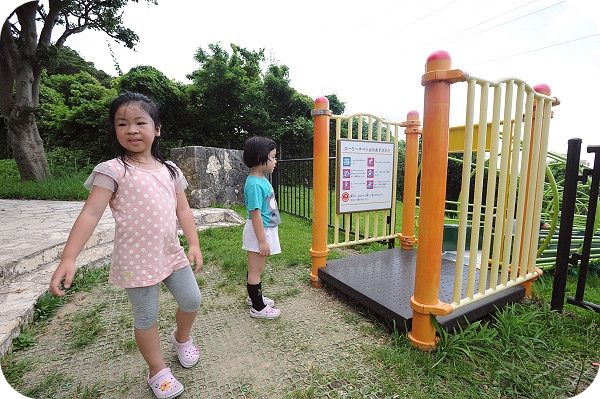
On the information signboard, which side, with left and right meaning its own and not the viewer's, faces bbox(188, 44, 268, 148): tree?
back

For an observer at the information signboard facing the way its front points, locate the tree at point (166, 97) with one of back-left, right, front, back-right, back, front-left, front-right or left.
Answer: back

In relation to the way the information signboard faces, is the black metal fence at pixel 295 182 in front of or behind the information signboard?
behind

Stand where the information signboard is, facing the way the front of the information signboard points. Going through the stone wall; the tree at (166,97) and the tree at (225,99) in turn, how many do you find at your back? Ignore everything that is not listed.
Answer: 3

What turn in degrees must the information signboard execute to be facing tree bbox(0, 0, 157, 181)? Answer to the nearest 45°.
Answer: approximately 135° to its right

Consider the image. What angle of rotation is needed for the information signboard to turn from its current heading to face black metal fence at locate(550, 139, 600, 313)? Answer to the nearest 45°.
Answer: approximately 45° to its left

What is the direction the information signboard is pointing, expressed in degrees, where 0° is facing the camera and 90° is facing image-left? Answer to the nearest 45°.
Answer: approximately 315°

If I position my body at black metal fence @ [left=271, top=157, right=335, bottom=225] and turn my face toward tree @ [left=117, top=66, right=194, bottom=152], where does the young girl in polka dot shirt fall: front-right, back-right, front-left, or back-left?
back-left
